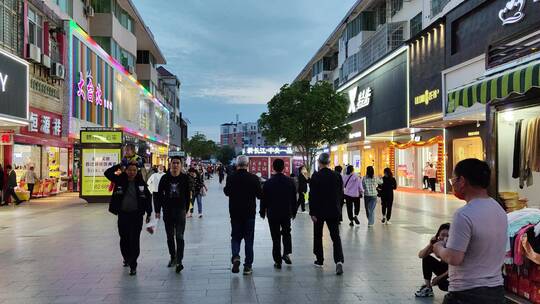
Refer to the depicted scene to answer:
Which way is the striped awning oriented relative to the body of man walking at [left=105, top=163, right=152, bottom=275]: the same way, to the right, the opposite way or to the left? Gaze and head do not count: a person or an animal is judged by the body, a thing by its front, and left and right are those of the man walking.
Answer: to the right

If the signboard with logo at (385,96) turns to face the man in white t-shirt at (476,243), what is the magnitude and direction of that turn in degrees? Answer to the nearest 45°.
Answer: approximately 45° to its left

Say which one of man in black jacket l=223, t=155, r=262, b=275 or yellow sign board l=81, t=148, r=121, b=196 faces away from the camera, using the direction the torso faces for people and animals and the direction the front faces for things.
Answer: the man in black jacket

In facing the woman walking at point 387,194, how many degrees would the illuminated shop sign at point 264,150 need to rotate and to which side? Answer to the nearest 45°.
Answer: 0° — it already faces them

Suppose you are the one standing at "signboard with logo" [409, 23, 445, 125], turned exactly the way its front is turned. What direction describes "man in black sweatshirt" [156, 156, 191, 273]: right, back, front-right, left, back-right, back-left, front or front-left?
front-left

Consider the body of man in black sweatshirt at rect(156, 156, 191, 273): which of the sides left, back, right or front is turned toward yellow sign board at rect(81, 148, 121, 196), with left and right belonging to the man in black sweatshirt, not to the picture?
back

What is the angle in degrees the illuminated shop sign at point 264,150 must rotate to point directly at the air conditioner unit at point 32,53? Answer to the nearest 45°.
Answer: approximately 45° to its right

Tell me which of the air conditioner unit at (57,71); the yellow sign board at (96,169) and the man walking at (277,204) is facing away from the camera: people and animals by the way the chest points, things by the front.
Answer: the man walking

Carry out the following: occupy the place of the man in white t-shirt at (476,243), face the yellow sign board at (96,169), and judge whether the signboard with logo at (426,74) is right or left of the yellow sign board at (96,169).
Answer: right

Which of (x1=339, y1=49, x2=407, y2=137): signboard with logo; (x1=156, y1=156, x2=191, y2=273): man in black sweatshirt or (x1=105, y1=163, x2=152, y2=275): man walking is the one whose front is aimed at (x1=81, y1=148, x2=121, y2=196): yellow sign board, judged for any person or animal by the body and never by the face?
the signboard with logo

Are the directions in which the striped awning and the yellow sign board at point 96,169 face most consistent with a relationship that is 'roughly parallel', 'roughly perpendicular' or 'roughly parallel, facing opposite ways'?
roughly perpendicular

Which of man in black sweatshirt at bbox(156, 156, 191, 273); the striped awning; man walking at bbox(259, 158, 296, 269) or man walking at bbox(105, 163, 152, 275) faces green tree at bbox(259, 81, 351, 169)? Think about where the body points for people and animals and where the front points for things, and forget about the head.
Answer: man walking at bbox(259, 158, 296, 269)

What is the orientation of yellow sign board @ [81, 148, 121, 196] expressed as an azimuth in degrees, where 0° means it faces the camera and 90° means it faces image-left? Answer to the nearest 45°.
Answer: approximately 0°

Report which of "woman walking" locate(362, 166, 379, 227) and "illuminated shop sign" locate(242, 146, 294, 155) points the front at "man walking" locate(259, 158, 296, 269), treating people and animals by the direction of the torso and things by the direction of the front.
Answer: the illuminated shop sign
